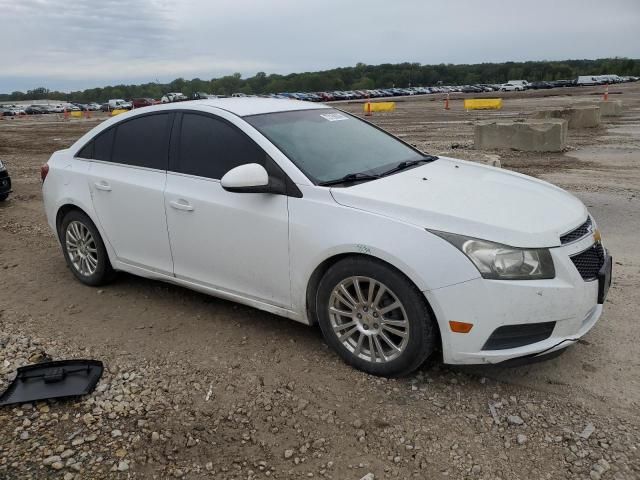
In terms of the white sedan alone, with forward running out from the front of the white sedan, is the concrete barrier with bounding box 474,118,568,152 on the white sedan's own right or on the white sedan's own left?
on the white sedan's own left

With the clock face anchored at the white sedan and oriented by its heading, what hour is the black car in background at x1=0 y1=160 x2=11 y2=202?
The black car in background is roughly at 6 o'clock from the white sedan.

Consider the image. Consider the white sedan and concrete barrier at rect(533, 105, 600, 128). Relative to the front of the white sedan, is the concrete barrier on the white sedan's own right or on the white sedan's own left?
on the white sedan's own left

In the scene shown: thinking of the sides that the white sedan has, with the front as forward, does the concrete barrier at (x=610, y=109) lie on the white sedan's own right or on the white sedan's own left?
on the white sedan's own left

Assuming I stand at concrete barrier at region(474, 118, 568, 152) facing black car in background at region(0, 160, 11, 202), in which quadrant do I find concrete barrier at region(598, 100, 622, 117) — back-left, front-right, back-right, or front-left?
back-right

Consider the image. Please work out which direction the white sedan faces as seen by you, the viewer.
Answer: facing the viewer and to the right of the viewer

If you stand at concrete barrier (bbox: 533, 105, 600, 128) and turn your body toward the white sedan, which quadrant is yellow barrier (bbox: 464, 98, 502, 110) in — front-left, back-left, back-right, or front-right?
back-right
